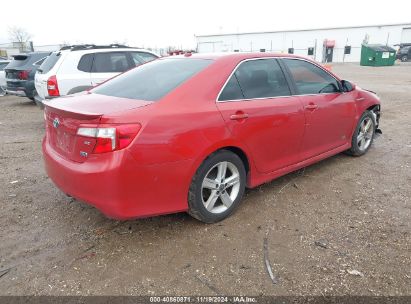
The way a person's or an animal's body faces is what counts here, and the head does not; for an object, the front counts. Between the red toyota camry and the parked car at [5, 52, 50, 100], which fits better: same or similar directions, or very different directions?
same or similar directions

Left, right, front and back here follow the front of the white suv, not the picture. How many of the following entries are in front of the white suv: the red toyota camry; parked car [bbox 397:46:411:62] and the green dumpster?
2

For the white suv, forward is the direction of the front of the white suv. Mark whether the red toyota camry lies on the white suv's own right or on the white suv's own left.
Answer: on the white suv's own right

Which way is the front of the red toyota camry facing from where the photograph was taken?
facing away from the viewer and to the right of the viewer

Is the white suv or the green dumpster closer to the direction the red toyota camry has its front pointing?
the green dumpster

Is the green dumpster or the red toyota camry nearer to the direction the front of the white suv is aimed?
the green dumpster

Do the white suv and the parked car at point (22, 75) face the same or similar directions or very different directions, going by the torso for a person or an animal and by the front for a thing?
same or similar directions

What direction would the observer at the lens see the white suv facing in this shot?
facing away from the viewer and to the right of the viewer

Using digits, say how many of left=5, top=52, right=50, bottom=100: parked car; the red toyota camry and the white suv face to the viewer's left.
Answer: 0

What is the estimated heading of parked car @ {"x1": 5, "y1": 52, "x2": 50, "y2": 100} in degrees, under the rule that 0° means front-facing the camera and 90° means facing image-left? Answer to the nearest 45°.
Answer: approximately 225°

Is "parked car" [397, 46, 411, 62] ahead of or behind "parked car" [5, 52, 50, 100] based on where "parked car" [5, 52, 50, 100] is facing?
ahead

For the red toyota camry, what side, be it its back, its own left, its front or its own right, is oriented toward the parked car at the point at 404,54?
front

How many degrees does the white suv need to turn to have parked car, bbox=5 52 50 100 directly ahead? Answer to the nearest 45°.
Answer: approximately 90° to its left

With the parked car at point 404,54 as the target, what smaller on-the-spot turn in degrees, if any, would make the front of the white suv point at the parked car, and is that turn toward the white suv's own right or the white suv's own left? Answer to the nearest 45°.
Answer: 0° — it already faces it

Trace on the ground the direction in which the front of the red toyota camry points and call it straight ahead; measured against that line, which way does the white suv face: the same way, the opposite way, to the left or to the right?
the same way

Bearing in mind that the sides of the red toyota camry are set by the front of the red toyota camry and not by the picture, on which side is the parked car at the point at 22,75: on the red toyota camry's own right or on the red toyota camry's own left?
on the red toyota camry's own left

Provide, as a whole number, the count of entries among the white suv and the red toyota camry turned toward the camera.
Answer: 0
